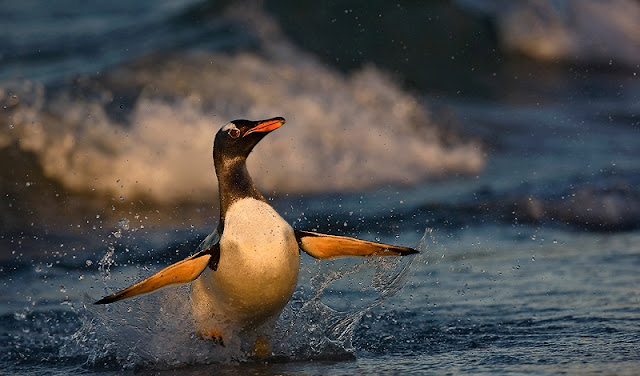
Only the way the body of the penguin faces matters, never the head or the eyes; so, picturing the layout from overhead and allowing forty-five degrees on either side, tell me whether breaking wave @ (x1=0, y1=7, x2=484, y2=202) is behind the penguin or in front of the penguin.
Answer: behind

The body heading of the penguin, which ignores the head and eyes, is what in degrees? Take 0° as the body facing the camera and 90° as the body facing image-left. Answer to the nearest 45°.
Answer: approximately 315°
